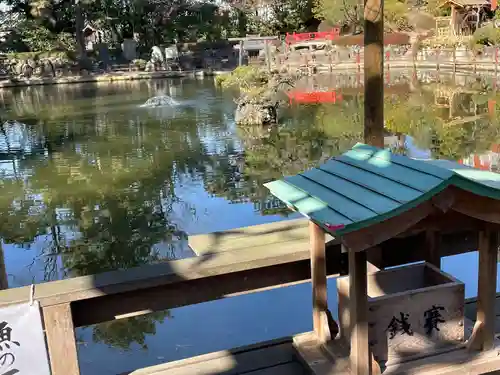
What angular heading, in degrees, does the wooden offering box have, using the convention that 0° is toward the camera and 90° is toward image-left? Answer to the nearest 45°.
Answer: approximately 315°

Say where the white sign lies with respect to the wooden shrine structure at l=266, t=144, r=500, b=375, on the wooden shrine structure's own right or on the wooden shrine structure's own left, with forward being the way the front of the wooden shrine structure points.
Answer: on the wooden shrine structure's own right

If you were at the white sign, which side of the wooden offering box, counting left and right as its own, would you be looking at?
right

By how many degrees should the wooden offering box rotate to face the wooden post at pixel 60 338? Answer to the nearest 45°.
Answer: approximately 135° to its right

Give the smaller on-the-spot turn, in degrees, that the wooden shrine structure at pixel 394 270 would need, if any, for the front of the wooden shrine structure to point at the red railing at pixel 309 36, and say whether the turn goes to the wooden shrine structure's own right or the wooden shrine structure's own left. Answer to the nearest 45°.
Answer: approximately 135° to the wooden shrine structure's own left

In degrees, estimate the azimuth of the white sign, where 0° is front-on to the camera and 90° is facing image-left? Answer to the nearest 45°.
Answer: approximately 0°

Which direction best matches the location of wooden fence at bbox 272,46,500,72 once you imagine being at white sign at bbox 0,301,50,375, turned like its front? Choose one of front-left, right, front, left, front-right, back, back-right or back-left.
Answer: back-left

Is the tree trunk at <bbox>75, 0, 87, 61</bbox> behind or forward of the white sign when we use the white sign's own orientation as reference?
behind

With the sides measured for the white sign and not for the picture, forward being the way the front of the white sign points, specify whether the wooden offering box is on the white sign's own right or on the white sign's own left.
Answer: on the white sign's own left
